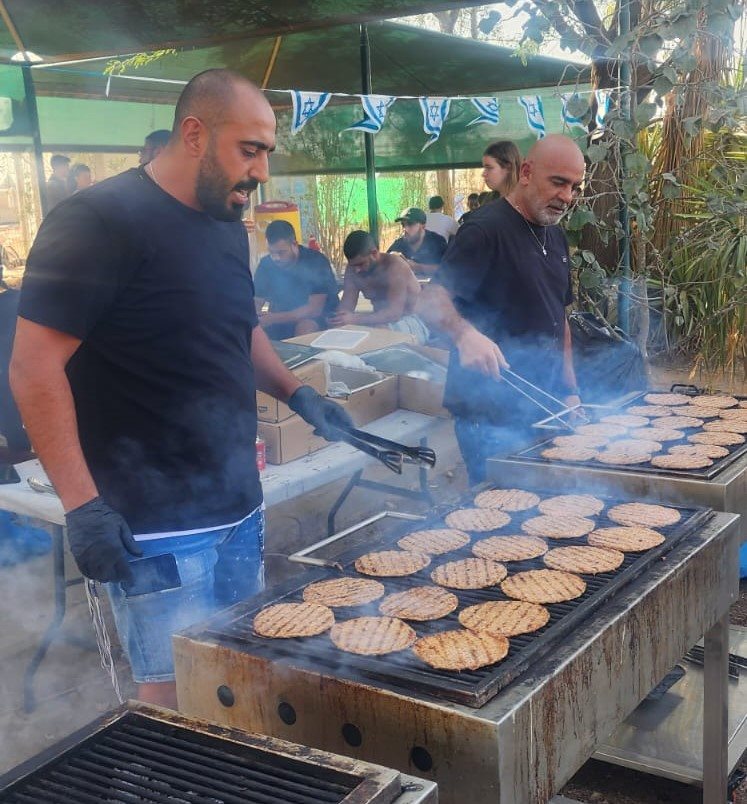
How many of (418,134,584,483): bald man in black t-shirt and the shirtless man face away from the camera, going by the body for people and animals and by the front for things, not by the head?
0

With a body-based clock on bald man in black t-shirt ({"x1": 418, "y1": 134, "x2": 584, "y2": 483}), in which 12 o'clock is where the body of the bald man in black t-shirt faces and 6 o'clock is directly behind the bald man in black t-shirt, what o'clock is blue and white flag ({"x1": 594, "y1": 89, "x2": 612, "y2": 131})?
The blue and white flag is roughly at 8 o'clock from the bald man in black t-shirt.

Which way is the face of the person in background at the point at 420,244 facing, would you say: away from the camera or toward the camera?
toward the camera

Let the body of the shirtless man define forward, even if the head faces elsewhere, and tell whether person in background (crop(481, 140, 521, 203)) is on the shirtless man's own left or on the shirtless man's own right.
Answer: on the shirtless man's own left

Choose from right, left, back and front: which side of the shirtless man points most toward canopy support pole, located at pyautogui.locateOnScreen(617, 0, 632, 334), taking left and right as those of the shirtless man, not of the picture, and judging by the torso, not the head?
left

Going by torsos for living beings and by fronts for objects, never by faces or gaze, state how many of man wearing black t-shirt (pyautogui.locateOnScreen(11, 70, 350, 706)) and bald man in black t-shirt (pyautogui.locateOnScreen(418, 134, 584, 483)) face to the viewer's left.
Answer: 0

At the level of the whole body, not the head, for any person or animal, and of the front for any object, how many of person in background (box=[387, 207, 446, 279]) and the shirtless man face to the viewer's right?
0

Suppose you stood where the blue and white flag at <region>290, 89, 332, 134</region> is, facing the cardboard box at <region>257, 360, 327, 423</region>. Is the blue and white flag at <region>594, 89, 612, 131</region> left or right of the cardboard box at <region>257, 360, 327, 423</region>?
left

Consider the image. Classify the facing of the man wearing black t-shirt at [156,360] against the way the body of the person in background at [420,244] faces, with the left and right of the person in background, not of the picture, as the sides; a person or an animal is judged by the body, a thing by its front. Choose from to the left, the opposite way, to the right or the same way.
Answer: to the left

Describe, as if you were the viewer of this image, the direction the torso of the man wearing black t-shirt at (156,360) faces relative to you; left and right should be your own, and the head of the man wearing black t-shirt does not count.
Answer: facing the viewer and to the right of the viewer

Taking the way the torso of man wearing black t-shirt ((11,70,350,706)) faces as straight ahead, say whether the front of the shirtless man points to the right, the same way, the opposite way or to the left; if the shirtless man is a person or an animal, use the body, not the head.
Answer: to the right

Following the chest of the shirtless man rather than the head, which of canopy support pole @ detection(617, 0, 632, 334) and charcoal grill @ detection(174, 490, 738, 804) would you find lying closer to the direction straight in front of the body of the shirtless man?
the charcoal grill

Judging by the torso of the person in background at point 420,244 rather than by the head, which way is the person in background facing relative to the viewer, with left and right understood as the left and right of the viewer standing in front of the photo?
facing the viewer and to the left of the viewer
